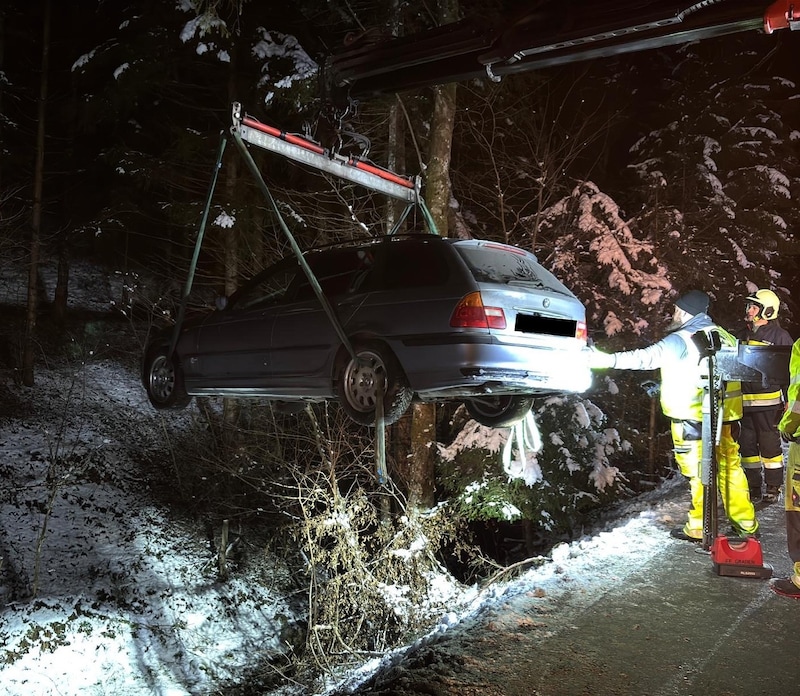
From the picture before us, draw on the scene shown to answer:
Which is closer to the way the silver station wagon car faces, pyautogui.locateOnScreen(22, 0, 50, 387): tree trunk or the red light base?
the tree trunk

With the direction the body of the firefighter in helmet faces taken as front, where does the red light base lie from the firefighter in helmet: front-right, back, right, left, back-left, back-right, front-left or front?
front-left

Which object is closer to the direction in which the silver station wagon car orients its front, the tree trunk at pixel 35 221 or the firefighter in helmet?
the tree trunk

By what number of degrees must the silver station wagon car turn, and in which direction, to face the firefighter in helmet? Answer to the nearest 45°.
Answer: approximately 90° to its right

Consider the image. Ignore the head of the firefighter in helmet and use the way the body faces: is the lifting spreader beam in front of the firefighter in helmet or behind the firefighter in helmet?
in front

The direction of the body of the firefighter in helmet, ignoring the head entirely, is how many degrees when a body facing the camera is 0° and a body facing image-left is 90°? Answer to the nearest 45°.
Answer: approximately 45°

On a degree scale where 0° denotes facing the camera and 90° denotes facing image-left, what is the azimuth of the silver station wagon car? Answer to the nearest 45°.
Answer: approximately 135°

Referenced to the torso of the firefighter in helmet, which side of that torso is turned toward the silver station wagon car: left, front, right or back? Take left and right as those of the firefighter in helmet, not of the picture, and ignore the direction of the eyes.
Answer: front

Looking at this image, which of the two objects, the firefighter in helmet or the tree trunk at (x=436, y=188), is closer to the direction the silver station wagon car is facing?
the tree trunk

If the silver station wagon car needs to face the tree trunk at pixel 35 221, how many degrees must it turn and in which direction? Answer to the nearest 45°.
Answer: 0° — it already faces it
